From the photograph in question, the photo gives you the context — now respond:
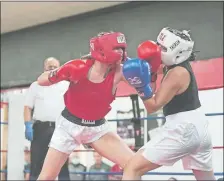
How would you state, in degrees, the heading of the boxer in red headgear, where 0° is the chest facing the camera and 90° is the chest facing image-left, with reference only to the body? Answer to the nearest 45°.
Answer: approximately 315°

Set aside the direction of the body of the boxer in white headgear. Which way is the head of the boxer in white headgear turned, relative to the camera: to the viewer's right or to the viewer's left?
to the viewer's left

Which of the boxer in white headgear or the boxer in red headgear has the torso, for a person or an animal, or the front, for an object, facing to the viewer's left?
the boxer in white headgear

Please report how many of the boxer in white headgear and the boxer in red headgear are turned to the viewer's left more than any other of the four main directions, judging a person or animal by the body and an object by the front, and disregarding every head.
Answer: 1

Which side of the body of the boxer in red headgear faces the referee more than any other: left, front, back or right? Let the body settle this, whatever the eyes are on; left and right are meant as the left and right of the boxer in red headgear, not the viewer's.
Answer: back

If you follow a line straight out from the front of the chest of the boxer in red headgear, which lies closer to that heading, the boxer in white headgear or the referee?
the boxer in white headgear

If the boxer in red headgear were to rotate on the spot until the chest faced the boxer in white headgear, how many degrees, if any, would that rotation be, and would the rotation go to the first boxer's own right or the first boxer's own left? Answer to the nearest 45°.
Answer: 0° — they already face them

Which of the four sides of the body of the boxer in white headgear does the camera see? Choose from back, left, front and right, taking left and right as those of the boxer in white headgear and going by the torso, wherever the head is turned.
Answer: left
